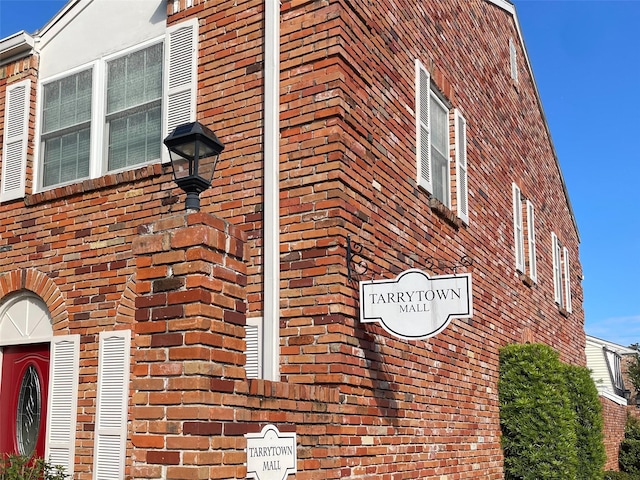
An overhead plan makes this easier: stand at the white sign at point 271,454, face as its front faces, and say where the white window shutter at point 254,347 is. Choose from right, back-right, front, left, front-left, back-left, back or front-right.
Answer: back

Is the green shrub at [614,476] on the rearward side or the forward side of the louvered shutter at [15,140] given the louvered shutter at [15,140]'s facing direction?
on the rearward side

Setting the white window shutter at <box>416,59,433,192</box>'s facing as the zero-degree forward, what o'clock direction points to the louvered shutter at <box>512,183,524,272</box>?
The louvered shutter is roughly at 8 o'clock from the white window shutter.

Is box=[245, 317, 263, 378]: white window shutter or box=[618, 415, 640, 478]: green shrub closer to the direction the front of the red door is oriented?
the white window shutter

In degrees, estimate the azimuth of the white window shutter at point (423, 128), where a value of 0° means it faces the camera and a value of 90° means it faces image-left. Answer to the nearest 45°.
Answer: approximately 315°

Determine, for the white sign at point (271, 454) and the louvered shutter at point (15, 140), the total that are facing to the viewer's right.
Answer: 0

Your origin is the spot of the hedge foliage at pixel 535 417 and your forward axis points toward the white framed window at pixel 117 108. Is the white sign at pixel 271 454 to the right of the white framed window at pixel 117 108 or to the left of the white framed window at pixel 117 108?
left

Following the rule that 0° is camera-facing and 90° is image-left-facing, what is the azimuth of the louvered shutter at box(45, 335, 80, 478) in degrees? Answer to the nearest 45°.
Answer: approximately 45°

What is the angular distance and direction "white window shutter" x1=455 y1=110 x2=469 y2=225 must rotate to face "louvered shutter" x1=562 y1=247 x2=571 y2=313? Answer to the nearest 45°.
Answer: approximately 135° to its left

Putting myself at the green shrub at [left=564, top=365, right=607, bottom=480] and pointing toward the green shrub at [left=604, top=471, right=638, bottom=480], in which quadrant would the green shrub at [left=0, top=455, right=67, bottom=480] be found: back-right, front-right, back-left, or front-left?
back-left
